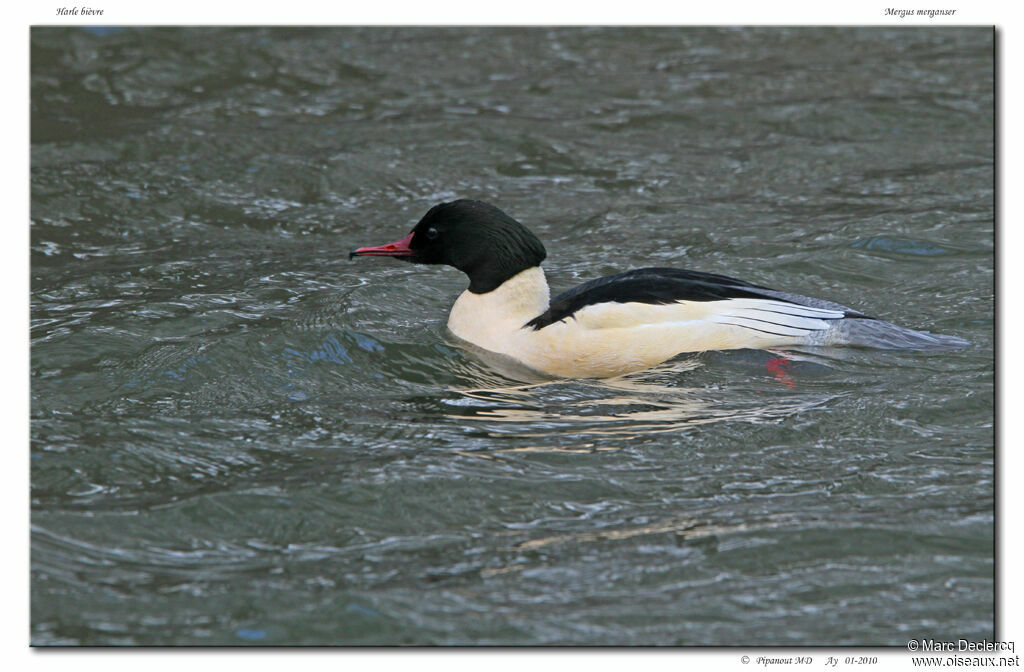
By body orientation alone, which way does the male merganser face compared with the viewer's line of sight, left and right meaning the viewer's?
facing to the left of the viewer
